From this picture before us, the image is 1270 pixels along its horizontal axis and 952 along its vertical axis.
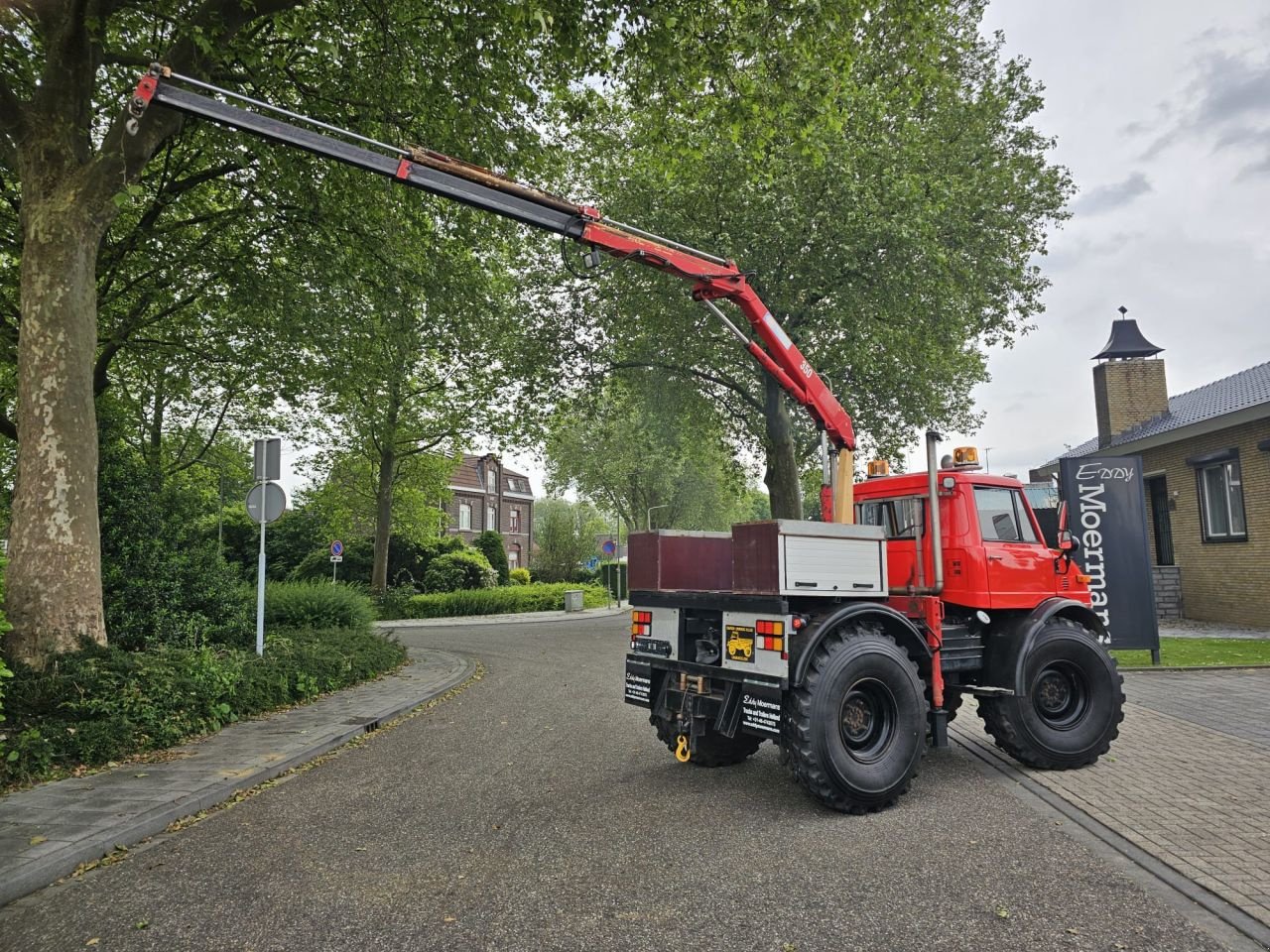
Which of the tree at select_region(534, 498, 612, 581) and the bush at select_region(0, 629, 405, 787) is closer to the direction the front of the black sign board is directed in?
the bush

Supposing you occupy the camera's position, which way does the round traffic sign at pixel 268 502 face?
facing away from the viewer

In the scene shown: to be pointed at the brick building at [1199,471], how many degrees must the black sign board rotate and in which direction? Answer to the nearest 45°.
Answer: approximately 180°

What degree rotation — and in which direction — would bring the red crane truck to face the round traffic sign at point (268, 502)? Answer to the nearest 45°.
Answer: approximately 90° to its left

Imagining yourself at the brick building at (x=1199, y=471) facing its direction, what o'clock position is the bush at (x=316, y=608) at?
The bush is roughly at 12 o'clock from the brick building.

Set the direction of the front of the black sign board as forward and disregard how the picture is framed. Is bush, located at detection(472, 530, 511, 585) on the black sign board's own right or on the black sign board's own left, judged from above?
on the black sign board's own right

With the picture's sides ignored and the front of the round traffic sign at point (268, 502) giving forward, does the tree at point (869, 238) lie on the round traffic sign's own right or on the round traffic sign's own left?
on the round traffic sign's own right

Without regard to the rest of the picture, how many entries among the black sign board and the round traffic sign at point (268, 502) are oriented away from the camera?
1

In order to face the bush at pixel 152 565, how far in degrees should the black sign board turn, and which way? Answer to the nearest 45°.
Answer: approximately 45° to its right

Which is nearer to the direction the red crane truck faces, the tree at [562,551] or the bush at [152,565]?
the tree

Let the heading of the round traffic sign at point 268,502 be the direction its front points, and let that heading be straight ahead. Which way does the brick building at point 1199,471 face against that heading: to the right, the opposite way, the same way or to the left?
to the left

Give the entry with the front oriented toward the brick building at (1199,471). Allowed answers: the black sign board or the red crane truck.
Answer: the red crane truck

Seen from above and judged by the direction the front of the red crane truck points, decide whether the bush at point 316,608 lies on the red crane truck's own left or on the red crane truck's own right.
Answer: on the red crane truck's own left

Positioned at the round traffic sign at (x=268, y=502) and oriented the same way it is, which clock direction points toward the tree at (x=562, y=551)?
The tree is roughly at 1 o'clock from the round traffic sign.

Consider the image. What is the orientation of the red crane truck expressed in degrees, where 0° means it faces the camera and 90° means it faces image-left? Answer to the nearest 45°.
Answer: approximately 225°
